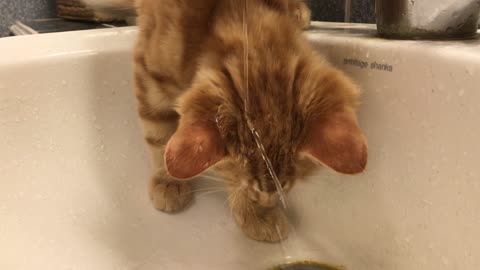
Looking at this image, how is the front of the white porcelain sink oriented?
toward the camera

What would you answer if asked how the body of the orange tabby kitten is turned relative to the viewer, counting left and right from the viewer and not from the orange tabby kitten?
facing the viewer
